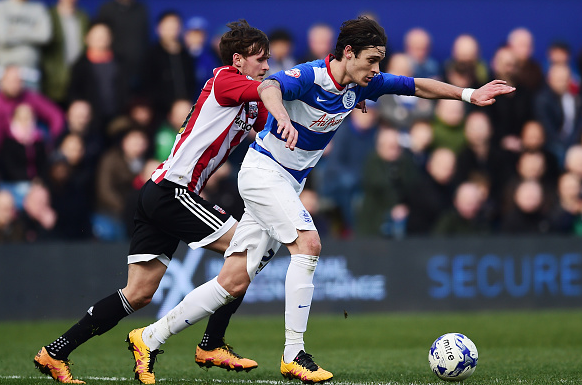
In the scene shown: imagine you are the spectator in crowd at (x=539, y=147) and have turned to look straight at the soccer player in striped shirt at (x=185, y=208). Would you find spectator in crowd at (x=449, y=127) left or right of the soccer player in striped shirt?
right

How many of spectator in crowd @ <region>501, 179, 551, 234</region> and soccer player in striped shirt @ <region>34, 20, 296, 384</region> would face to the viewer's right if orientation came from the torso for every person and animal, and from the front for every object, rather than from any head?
1

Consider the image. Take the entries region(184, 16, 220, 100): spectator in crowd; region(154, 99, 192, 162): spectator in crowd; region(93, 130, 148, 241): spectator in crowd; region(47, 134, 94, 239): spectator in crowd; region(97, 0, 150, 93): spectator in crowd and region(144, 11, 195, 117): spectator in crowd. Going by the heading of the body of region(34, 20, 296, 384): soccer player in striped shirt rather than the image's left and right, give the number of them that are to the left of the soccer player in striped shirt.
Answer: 6

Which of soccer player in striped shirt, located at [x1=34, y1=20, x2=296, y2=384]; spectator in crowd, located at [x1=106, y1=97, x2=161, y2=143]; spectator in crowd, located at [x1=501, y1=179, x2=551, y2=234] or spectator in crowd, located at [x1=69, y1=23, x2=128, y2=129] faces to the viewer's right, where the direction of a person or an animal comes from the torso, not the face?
the soccer player in striped shirt

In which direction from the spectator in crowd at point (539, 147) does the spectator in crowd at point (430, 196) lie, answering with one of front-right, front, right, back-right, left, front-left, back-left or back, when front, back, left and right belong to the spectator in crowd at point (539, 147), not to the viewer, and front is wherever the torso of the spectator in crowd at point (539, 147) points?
front-right

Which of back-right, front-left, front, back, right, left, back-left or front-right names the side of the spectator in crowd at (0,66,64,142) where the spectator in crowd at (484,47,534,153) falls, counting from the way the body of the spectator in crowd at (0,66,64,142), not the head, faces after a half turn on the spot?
right

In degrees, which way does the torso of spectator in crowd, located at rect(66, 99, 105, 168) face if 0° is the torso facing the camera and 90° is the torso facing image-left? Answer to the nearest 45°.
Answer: approximately 0°

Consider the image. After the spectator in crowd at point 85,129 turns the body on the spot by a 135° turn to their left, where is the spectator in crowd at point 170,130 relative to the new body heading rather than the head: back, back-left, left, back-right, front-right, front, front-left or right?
front-right

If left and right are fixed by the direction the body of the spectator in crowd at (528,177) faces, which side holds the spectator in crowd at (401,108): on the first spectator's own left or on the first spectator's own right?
on the first spectator's own right

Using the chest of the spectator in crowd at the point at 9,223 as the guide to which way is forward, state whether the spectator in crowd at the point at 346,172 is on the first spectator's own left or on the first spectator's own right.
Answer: on the first spectator's own left

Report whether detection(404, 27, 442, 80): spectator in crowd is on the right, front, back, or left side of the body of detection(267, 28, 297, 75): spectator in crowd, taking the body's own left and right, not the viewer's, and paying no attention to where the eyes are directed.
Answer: left

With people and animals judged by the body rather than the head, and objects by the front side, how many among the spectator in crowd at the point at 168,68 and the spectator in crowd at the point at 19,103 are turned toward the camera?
2

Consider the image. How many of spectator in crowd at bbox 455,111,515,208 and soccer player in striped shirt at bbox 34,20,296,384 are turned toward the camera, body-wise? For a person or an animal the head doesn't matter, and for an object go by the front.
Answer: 1
